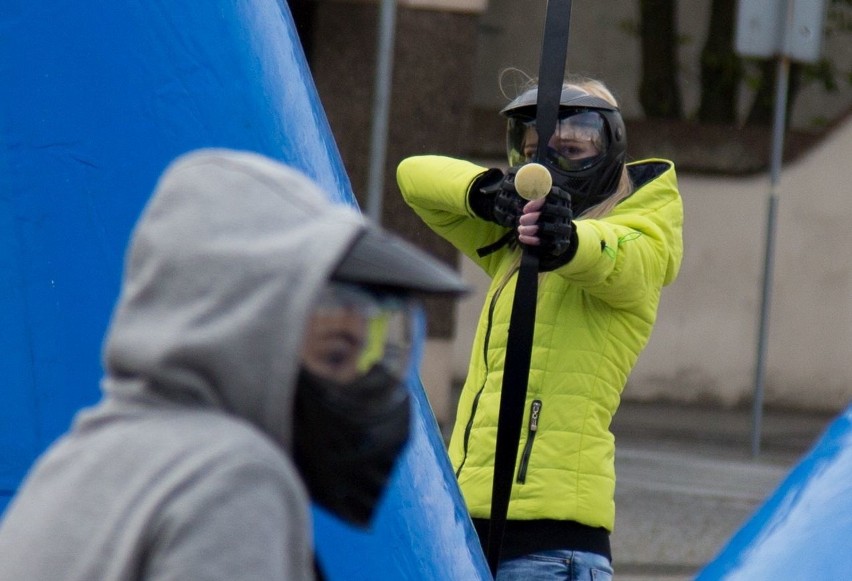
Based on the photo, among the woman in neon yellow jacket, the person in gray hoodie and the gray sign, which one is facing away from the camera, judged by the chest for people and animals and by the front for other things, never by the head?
the gray sign

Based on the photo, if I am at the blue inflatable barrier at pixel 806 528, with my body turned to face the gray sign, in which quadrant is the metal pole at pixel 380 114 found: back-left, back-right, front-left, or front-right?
front-left

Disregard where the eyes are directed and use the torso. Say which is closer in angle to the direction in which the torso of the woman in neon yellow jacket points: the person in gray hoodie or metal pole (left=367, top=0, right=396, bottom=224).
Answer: the person in gray hoodie

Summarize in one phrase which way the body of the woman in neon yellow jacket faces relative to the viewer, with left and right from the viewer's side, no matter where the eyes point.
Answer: facing the viewer and to the left of the viewer

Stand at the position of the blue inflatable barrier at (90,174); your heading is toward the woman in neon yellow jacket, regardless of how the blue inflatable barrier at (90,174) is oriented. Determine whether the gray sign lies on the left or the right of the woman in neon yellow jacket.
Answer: left

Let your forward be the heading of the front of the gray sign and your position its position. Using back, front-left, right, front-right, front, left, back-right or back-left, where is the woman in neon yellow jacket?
back

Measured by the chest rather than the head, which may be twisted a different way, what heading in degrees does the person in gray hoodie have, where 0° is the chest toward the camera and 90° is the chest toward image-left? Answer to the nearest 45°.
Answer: approximately 270°

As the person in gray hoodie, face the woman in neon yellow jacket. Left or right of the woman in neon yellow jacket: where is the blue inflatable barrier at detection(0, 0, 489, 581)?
left

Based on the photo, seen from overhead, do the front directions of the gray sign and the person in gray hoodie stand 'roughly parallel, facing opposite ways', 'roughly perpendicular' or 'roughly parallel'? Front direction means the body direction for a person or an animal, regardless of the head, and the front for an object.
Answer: roughly perpendicular

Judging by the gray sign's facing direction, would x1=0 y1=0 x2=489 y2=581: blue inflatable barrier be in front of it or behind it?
behind

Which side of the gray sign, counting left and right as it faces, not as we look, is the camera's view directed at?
back
